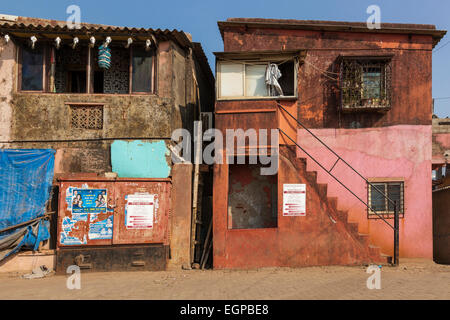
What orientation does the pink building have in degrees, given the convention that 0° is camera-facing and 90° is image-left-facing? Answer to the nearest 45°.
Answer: approximately 0°

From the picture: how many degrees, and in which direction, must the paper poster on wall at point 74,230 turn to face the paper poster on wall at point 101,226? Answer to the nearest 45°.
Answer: approximately 90° to its left

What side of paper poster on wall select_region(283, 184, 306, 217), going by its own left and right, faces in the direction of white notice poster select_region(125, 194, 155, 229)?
right

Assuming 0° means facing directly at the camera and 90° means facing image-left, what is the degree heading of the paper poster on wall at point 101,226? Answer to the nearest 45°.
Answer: approximately 0°
